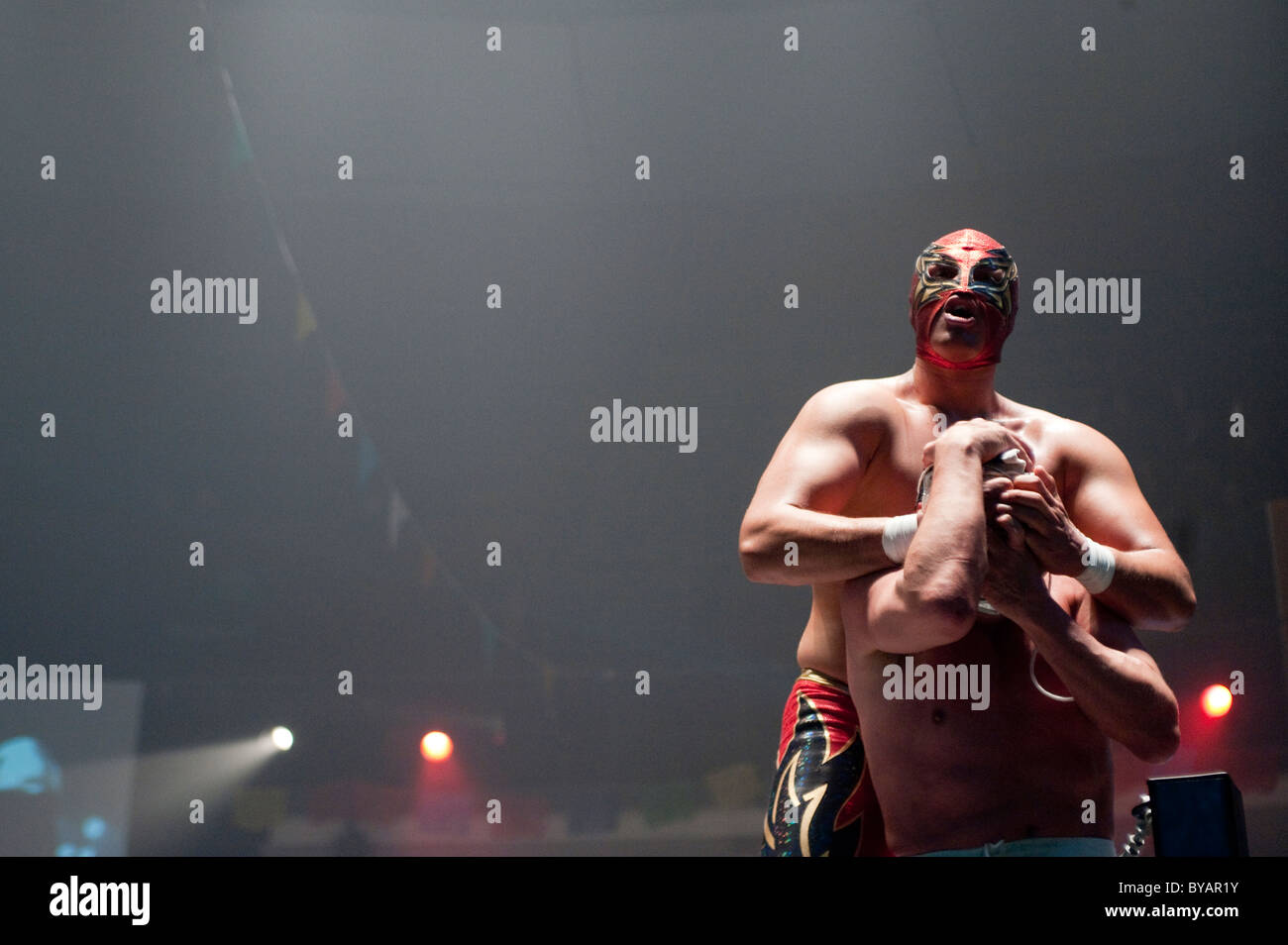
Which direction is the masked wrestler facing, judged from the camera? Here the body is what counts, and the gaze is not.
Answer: toward the camera

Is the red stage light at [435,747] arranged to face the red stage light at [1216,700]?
no

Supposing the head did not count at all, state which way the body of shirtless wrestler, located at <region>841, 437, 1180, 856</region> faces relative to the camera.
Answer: toward the camera

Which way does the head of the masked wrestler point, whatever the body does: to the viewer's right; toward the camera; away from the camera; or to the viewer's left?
toward the camera

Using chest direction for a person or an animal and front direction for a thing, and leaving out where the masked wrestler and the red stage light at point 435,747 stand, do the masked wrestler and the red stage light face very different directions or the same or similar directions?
same or similar directions

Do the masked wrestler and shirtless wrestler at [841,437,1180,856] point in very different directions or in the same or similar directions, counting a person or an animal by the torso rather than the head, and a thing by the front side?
same or similar directions

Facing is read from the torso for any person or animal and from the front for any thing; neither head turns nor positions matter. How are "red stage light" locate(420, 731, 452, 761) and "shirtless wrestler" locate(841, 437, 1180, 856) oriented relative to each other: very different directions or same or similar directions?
same or similar directions

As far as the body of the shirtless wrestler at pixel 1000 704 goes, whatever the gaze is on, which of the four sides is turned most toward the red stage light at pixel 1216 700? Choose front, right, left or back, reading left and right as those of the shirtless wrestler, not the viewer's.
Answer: back

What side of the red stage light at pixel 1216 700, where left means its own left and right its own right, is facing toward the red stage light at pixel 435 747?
right
